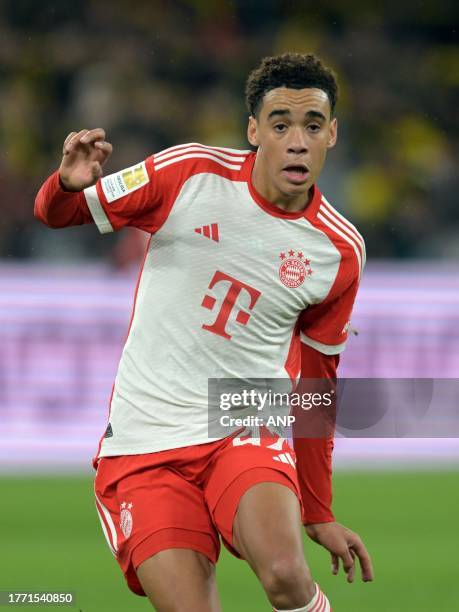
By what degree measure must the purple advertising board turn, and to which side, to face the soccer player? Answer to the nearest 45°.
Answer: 0° — it already faces them

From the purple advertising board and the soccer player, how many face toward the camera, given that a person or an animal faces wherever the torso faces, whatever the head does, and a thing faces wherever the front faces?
2

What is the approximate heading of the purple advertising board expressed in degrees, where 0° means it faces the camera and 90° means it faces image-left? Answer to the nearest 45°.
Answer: approximately 0°

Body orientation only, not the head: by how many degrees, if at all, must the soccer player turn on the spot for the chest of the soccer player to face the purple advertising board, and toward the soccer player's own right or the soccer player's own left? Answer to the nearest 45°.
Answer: approximately 180°
